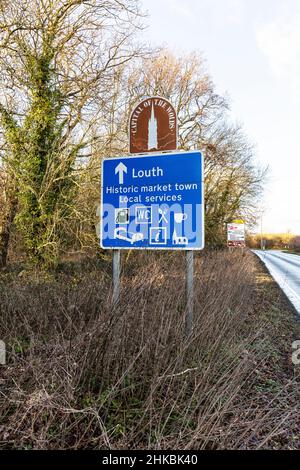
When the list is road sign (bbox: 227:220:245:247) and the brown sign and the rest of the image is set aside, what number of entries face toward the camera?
2

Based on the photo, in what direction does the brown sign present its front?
toward the camera

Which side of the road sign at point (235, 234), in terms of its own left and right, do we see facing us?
front

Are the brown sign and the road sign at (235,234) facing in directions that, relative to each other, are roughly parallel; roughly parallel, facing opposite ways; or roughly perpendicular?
roughly parallel

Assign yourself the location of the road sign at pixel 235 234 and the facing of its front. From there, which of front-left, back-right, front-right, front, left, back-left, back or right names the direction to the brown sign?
front

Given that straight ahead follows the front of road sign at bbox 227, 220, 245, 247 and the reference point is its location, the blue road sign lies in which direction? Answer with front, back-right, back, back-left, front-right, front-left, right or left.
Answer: front

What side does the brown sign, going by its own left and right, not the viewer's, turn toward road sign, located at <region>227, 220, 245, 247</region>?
back
